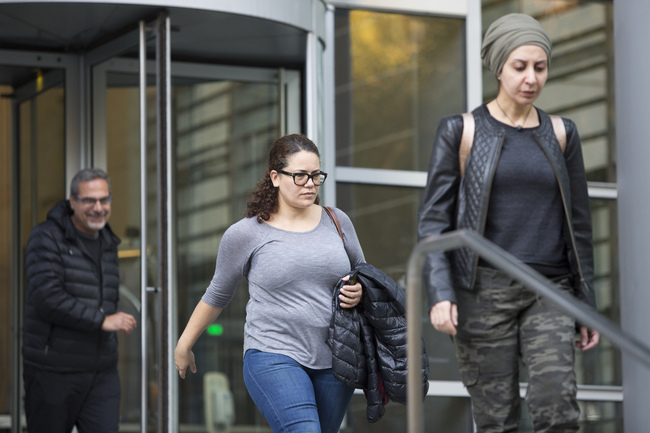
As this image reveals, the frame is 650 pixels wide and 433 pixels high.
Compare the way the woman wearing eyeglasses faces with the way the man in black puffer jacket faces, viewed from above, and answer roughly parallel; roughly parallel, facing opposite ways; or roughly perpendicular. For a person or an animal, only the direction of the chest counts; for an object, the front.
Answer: roughly parallel

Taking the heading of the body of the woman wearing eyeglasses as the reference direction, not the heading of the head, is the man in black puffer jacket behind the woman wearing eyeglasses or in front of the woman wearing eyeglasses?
behind

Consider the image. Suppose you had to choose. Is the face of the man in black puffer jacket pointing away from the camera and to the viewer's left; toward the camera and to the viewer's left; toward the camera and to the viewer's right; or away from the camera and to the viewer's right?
toward the camera and to the viewer's right

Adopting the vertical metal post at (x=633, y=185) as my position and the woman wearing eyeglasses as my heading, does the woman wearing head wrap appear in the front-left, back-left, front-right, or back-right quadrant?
front-left

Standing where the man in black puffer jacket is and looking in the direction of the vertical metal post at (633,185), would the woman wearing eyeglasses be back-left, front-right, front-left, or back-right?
front-right

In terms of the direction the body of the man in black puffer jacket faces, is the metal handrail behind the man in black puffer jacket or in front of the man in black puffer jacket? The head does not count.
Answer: in front

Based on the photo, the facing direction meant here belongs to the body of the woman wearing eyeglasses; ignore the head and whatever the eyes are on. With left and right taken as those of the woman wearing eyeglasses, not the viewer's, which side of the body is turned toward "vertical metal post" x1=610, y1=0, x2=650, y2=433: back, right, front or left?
left

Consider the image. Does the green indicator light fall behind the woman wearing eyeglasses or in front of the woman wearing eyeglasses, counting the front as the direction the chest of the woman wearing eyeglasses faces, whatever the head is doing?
behind

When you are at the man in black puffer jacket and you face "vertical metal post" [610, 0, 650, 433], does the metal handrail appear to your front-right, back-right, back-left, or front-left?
front-right

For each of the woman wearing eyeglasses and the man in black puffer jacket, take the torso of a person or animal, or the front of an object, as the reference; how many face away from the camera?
0

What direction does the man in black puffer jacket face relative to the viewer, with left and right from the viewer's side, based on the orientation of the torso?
facing the viewer and to the right of the viewer
